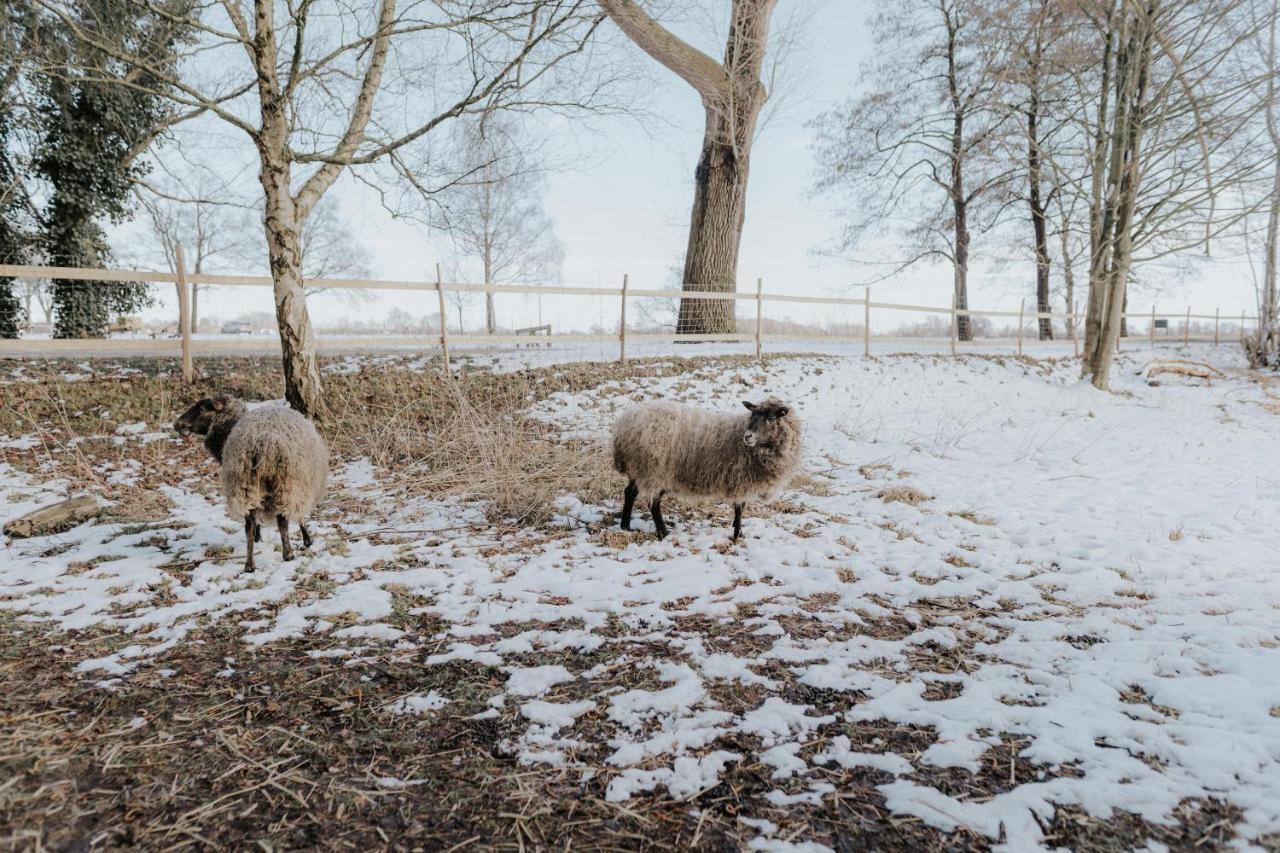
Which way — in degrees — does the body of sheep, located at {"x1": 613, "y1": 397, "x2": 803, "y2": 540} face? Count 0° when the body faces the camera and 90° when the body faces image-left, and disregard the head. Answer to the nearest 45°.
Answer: approximately 270°

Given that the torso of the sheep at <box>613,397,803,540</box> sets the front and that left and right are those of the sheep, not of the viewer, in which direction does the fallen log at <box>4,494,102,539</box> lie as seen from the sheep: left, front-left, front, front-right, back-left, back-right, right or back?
back

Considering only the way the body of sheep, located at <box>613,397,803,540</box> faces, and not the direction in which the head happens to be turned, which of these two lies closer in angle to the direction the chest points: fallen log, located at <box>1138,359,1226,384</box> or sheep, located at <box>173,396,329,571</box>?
the fallen log

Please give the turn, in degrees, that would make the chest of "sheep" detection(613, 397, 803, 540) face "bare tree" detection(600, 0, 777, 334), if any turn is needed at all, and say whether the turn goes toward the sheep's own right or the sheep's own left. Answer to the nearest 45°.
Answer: approximately 90° to the sheep's own left

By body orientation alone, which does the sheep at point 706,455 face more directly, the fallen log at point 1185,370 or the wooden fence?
the fallen log

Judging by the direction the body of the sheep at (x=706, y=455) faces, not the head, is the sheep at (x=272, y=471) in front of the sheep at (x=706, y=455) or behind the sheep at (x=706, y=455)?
behind
